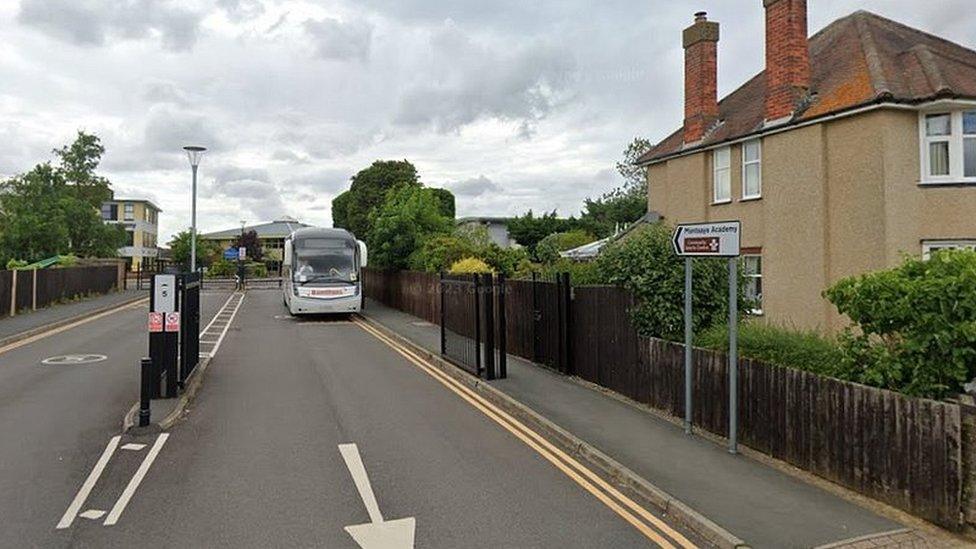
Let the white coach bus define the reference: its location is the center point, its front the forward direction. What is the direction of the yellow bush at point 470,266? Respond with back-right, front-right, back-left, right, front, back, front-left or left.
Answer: front-left

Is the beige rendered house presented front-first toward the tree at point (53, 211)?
no

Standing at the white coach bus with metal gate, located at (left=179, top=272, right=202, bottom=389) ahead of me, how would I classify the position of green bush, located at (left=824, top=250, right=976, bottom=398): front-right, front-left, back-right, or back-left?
front-left

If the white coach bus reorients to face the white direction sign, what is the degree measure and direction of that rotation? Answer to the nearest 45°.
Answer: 0° — it already faces it

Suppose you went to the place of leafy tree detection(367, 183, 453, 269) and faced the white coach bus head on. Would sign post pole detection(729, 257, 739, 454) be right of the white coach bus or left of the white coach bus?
left

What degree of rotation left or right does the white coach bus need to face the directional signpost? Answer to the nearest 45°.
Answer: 0° — it already faces it

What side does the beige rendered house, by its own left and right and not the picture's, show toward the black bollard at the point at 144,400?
right

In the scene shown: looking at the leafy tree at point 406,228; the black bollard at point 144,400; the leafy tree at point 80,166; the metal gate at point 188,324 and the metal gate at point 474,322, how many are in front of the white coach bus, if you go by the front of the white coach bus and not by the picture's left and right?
3

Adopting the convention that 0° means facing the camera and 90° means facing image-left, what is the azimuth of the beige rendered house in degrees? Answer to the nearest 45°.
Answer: approximately 315°

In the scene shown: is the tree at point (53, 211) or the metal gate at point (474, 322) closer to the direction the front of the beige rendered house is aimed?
the metal gate

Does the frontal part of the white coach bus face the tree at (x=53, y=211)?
no

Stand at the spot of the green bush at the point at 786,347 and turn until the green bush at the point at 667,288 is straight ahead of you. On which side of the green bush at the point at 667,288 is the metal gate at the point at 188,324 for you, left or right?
left

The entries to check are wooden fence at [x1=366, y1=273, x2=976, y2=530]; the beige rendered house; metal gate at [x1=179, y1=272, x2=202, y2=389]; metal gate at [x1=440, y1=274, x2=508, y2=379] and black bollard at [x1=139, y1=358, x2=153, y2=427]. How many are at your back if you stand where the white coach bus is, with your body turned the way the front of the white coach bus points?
0

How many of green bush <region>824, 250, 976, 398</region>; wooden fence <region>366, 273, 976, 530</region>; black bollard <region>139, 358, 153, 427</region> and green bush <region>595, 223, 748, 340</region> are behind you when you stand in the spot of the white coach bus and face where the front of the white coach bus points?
0

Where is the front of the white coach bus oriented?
toward the camera

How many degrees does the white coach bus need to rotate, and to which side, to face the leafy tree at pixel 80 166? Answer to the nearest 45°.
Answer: approximately 135° to its right

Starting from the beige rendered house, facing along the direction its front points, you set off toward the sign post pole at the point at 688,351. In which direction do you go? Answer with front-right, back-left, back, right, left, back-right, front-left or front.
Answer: front-right

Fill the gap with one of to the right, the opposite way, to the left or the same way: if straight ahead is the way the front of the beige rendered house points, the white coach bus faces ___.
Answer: the same way

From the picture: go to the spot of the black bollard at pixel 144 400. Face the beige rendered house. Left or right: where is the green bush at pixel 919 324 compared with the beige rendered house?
right
